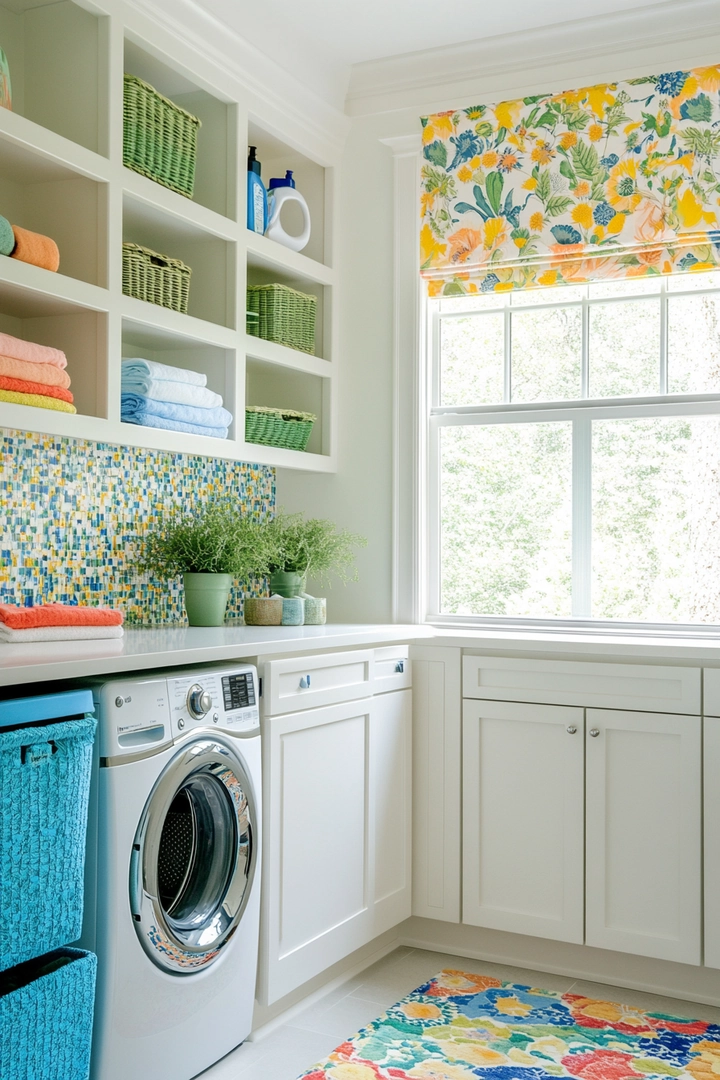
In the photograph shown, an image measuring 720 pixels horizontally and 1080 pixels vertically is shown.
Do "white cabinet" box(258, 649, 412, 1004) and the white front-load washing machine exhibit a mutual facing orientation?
no

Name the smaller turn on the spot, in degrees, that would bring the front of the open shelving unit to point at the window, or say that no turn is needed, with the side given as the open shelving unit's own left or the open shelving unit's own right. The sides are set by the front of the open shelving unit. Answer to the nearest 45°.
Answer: approximately 45° to the open shelving unit's own left

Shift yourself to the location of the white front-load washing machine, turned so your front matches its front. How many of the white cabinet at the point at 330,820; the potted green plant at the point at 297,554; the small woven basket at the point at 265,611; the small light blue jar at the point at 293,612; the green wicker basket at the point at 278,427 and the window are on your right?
0

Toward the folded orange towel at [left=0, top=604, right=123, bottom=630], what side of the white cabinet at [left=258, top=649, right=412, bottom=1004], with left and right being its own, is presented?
right

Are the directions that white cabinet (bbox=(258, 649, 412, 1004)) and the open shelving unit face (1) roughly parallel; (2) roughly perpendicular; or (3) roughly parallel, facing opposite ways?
roughly parallel

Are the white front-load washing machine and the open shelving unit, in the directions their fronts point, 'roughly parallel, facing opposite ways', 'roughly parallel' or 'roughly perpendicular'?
roughly parallel

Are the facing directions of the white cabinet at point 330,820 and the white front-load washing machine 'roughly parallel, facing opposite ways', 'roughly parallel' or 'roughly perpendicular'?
roughly parallel

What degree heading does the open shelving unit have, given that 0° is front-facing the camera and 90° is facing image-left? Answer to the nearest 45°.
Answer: approximately 315°

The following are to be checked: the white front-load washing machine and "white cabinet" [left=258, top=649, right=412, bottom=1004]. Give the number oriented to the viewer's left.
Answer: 0

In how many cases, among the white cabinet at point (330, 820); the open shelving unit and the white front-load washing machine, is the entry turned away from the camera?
0

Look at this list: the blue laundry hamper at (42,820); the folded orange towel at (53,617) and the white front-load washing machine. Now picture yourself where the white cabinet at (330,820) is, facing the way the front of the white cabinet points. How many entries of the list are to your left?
0

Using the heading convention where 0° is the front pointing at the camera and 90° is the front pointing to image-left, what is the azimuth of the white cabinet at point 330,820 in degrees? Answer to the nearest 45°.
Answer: approximately 315°

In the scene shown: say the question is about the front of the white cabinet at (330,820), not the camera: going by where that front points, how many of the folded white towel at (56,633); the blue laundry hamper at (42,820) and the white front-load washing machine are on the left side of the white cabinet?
0

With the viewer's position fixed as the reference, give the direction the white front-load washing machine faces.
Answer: facing the viewer and to the right of the viewer
